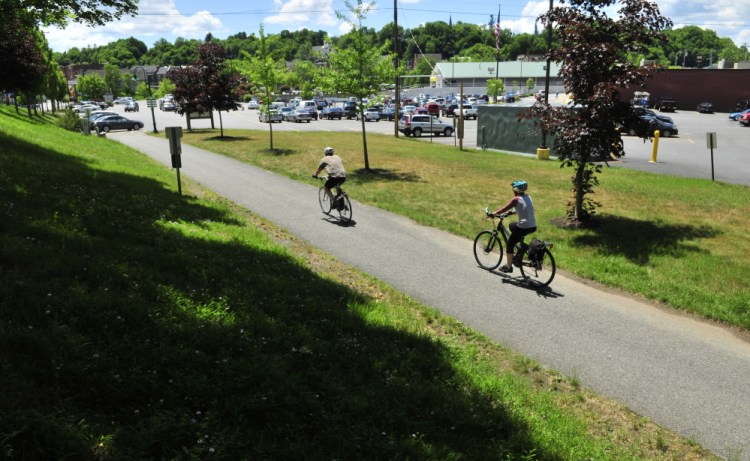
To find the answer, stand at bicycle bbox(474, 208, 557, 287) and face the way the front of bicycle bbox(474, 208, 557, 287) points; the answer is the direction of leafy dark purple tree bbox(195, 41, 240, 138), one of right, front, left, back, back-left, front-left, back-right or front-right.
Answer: front

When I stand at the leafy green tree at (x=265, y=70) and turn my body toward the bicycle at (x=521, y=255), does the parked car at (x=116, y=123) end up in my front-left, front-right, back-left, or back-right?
back-right

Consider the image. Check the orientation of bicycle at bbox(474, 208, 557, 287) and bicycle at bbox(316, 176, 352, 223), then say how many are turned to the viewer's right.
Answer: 0

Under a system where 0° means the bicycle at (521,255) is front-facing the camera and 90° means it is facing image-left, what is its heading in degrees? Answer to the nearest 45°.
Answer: approximately 135°

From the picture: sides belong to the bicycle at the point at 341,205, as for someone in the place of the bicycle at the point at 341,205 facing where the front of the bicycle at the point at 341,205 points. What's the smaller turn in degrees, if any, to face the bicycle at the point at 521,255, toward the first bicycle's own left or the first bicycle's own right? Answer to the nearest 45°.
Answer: approximately 180°

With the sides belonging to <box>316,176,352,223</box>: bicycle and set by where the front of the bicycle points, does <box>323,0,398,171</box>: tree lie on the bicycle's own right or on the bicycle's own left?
on the bicycle's own right

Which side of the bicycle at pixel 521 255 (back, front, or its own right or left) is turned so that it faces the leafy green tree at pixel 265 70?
front

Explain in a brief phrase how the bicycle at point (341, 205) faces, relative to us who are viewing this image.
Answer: facing away from the viewer and to the left of the viewer

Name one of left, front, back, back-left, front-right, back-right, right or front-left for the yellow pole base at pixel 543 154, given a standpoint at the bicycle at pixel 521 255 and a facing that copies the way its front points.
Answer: front-right

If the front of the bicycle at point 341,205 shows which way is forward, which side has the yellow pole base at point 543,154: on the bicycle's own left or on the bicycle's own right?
on the bicycle's own right

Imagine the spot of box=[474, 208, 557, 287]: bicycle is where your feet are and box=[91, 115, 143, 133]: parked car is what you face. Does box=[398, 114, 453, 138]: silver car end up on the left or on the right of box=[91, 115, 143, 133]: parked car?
right

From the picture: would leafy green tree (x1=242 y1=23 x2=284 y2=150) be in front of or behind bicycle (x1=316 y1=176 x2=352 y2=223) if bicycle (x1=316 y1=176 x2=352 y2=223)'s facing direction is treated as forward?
in front

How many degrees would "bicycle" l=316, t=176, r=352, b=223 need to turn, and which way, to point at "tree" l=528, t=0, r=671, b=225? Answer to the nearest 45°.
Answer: approximately 135° to its right

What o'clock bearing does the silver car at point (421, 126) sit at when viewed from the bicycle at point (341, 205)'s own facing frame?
The silver car is roughly at 2 o'clock from the bicycle.

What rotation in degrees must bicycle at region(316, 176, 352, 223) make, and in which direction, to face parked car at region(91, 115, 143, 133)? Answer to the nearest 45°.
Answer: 0° — it already faces it

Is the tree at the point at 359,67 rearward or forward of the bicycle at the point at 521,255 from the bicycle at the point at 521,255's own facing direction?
forward
